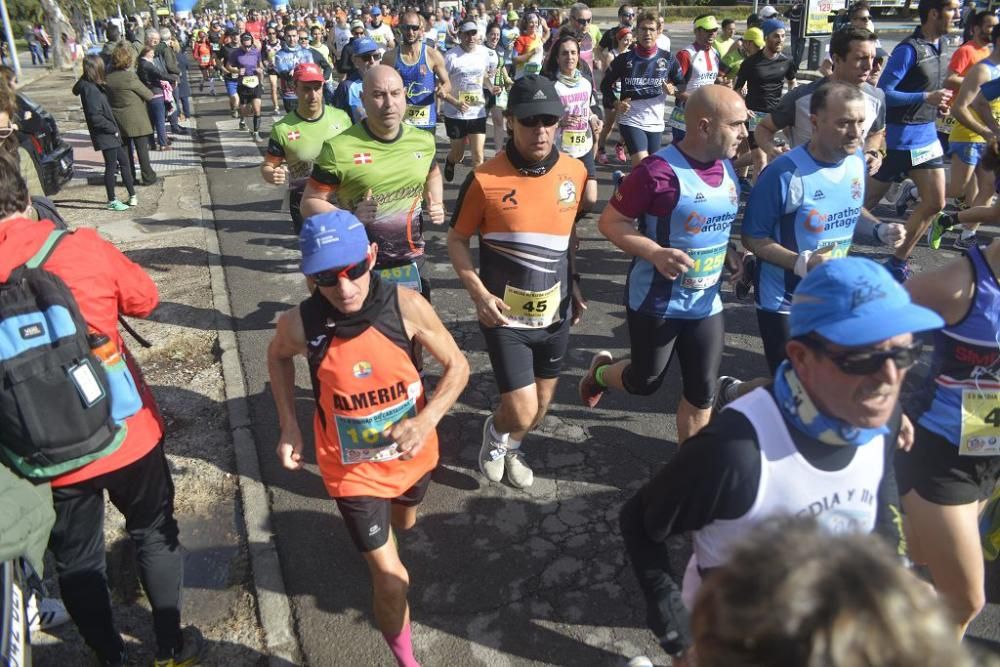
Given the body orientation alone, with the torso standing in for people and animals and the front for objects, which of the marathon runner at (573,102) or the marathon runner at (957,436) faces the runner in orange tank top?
the marathon runner at (573,102)

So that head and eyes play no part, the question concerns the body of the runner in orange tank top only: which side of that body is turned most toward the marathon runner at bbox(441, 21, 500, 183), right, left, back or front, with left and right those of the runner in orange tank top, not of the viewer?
back

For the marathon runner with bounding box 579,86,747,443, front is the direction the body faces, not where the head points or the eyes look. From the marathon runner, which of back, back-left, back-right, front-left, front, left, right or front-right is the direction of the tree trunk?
back

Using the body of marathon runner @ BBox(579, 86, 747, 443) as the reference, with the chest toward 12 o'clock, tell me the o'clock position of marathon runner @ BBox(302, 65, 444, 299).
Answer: marathon runner @ BBox(302, 65, 444, 299) is roughly at 5 o'clock from marathon runner @ BBox(579, 86, 747, 443).

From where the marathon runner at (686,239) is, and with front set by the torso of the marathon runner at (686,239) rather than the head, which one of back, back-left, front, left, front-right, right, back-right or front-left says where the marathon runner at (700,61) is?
back-left

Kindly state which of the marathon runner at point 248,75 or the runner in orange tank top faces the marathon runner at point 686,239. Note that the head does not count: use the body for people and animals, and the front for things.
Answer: the marathon runner at point 248,75

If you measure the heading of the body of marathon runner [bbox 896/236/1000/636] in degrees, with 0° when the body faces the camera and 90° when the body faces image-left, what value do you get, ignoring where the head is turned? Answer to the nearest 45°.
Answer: approximately 315°

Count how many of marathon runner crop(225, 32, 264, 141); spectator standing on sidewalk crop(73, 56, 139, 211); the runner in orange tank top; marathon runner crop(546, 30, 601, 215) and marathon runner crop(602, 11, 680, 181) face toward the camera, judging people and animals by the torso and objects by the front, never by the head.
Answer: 4

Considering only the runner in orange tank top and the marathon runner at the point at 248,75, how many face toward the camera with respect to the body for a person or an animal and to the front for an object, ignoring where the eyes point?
2

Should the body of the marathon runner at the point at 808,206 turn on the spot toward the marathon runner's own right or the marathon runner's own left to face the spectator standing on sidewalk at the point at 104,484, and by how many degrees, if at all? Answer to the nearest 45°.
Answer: approximately 90° to the marathon runner's own right

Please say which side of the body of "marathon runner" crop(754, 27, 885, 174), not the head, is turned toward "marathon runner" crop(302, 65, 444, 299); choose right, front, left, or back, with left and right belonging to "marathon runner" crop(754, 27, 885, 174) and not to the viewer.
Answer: right
